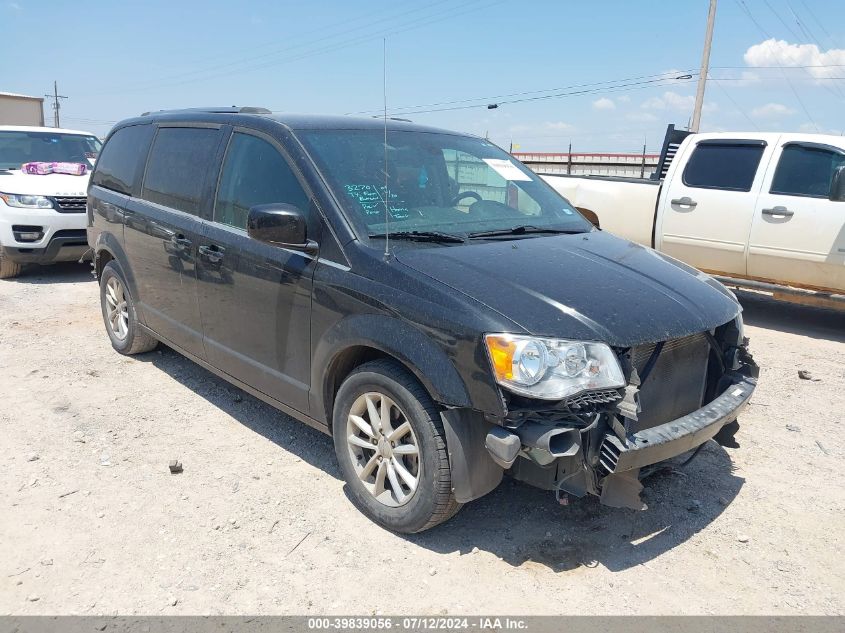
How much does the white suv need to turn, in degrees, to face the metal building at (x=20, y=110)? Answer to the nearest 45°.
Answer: approximately 135° to its left

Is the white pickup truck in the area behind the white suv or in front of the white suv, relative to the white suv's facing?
in front

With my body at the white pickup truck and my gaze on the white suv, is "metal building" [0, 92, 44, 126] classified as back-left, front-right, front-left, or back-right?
front-right

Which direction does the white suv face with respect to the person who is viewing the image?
facing the viewer and to the right of the viewer

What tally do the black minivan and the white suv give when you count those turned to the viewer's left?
0

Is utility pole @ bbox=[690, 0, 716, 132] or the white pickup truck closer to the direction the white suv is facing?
the white pickup truck

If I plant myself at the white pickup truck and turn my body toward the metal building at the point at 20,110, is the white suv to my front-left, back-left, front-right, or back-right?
front-left

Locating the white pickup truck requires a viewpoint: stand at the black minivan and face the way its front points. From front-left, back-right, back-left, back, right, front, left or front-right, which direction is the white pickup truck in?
left

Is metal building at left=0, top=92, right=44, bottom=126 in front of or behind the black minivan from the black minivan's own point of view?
behind

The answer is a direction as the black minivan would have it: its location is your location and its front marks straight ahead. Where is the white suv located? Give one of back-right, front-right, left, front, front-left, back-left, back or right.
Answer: back

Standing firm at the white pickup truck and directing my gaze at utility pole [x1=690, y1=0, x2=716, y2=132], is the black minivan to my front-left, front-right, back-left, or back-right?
back-left

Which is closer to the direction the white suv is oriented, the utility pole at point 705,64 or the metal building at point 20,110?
the utility pole
